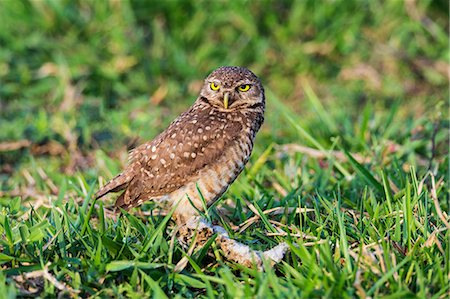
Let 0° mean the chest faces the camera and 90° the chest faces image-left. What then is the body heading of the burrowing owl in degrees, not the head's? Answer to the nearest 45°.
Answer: approximately 270°
